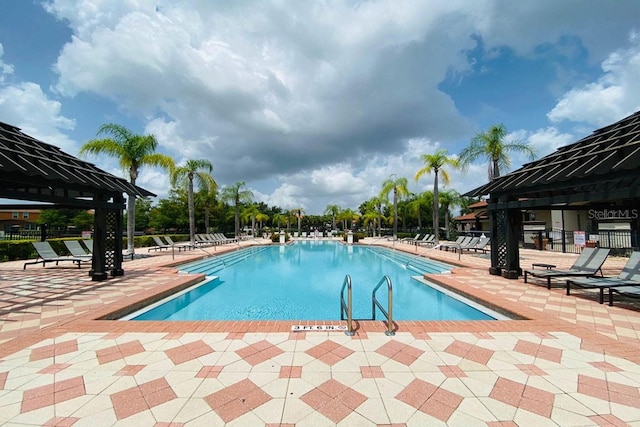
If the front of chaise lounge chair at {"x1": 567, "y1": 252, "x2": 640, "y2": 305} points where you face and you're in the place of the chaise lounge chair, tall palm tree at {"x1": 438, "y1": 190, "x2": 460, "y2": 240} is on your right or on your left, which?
on your right

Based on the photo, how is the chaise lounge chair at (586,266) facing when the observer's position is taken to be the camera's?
facing the viewer and to the left of the viewer

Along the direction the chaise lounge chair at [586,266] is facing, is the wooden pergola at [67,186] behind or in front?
in front

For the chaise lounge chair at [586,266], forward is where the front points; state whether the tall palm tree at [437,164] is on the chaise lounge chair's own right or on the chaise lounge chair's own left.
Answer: on the chaise lounge chair's own right

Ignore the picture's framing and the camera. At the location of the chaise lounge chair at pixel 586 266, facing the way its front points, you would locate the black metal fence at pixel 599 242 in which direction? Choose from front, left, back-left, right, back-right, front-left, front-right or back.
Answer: back-right

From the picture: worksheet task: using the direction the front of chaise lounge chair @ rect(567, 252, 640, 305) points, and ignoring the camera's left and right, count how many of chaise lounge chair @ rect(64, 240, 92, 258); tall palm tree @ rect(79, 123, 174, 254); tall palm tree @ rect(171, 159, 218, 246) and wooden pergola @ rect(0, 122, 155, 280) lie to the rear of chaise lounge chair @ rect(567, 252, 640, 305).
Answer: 0

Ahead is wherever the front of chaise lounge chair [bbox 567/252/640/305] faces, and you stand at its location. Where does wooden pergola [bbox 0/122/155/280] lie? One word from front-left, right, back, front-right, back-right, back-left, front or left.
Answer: front

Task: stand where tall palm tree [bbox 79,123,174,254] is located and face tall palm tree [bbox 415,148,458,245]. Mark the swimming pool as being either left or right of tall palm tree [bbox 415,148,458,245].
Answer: right

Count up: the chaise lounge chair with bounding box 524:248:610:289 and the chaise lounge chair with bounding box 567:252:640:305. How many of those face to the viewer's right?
0

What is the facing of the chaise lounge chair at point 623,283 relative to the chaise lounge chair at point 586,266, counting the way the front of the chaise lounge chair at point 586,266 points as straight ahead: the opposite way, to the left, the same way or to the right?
the same way

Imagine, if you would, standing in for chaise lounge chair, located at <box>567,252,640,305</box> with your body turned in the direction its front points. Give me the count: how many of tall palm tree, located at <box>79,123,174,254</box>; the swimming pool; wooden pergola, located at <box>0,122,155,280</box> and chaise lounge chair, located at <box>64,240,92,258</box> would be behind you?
0

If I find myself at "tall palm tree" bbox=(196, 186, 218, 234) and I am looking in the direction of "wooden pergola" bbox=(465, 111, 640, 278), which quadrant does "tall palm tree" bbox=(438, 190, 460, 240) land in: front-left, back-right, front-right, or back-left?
front-left

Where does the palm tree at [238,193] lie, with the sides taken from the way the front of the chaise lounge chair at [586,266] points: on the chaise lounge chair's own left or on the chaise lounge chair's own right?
on the chaise lounge chair's own right

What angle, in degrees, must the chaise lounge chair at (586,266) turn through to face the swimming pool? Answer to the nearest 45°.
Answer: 0° — it already faces it

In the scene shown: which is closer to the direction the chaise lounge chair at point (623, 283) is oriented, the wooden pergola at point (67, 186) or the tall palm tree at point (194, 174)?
the wooden pergola
